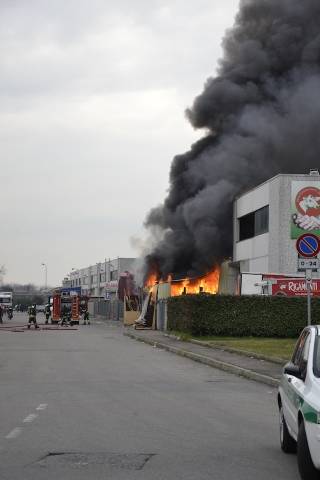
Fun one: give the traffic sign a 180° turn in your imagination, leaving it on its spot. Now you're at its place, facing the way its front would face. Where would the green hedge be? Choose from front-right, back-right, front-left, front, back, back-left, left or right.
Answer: front

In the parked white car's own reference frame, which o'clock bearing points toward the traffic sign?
The traffic sign is roughly at 6 o'clock from the parked white car.

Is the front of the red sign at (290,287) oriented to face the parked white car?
yes

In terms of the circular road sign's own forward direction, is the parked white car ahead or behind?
ahead
